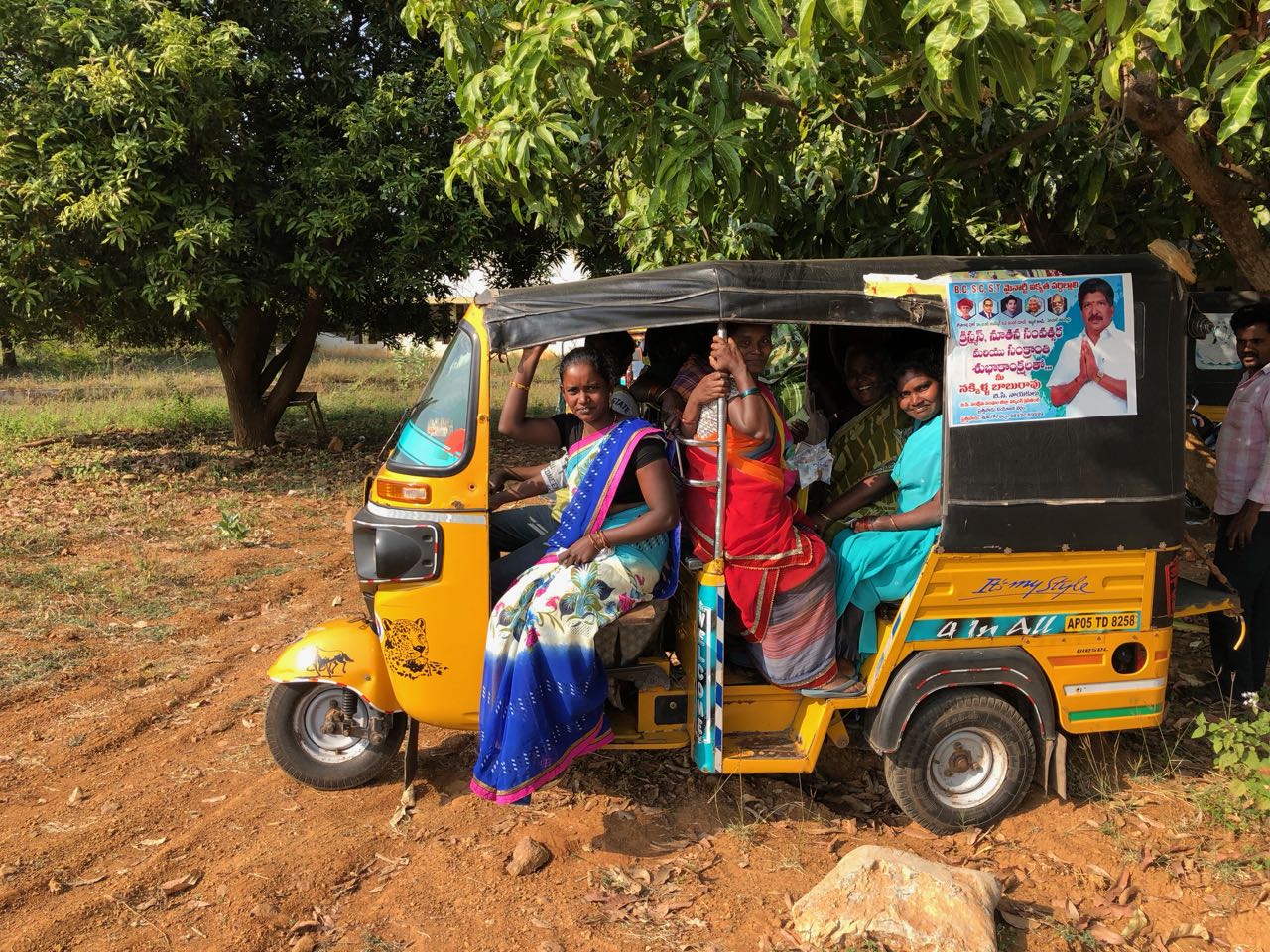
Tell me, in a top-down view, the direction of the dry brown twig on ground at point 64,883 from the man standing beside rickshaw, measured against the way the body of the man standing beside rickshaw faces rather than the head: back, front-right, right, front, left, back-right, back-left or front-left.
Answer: front

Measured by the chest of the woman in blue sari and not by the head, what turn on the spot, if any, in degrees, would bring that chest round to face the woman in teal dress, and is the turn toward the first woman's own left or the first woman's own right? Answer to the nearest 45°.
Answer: approximately 135° to the first woman's own left

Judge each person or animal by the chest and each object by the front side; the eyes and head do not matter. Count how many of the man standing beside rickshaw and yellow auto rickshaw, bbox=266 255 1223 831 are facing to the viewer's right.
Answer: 0

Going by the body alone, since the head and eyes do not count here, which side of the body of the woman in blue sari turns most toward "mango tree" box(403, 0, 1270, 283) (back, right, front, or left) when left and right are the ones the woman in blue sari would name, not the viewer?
back

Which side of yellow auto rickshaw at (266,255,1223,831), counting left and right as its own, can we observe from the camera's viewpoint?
left

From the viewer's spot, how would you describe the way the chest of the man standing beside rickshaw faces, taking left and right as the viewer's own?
facing the viewer and to the left of the viewer

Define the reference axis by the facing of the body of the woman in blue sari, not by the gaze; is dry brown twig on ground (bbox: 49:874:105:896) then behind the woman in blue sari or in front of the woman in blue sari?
in front
